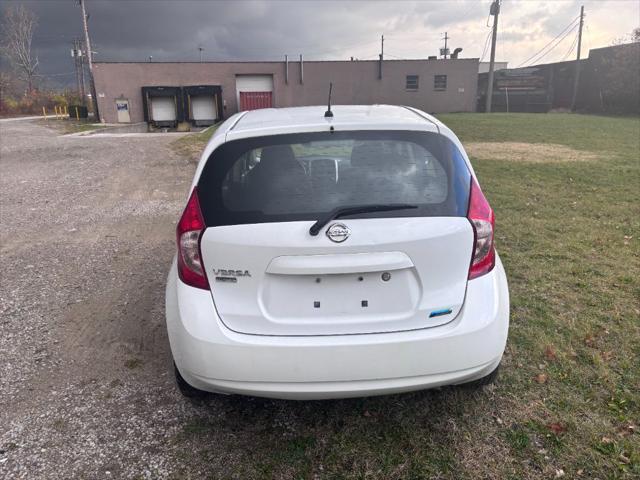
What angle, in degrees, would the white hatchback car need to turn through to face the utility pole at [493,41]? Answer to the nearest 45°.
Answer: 0° — it already faces it

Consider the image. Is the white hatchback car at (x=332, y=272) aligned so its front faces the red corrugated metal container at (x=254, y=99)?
yes

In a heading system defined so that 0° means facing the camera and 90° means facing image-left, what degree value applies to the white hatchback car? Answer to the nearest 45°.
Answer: approximately 180°
